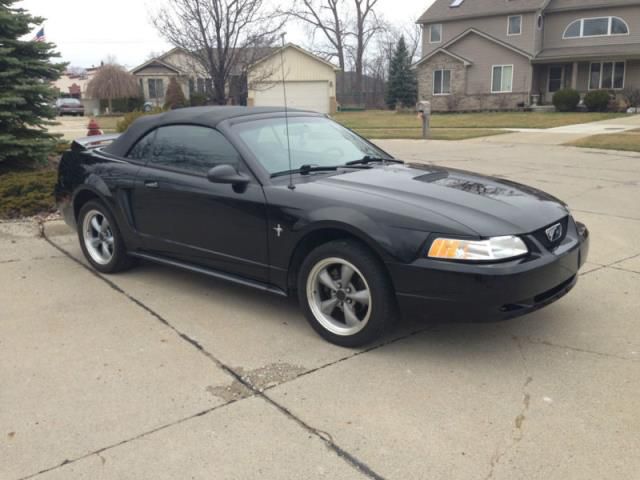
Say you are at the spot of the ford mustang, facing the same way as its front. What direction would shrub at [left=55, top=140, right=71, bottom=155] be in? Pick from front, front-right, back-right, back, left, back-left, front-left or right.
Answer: back

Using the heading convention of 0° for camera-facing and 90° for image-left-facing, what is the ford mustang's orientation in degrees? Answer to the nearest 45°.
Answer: approximately 315°

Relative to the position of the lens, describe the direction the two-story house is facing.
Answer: facing the viewer

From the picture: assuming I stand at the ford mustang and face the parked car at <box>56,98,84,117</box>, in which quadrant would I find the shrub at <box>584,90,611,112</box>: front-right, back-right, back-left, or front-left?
front-right

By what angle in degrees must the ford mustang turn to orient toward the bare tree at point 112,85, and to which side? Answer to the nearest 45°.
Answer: approximately 135° to its left

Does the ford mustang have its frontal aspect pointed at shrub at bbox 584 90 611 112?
no

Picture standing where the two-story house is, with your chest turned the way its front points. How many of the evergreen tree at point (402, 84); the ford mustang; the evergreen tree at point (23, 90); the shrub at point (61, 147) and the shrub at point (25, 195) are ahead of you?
4

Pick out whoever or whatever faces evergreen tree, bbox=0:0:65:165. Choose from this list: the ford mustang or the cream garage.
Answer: the cream garage

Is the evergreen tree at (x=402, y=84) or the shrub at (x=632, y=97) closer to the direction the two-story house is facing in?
the shrub

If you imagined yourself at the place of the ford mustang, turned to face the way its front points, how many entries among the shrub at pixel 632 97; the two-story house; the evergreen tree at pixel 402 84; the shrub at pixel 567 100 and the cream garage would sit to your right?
0

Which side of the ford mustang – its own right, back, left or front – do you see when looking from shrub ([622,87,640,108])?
left

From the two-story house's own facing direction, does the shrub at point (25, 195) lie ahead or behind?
ahead

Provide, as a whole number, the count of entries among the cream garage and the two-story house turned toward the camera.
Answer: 2

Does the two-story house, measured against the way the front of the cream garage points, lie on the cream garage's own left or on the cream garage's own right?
on the cream garage's own left

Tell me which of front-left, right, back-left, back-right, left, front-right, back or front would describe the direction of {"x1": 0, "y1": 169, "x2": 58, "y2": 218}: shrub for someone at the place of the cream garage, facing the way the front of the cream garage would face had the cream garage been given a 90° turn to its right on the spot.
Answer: left

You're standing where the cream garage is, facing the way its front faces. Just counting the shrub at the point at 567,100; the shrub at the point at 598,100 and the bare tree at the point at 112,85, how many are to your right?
1

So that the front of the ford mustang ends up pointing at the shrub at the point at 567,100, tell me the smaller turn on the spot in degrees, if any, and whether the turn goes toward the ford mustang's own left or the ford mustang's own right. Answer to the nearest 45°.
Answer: approximately 90° to the ford mustang's own left

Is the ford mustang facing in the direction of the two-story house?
no

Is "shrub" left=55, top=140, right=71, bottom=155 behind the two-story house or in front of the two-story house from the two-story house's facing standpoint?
in front

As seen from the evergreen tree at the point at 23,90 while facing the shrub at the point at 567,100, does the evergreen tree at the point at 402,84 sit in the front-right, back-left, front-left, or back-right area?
front-left
